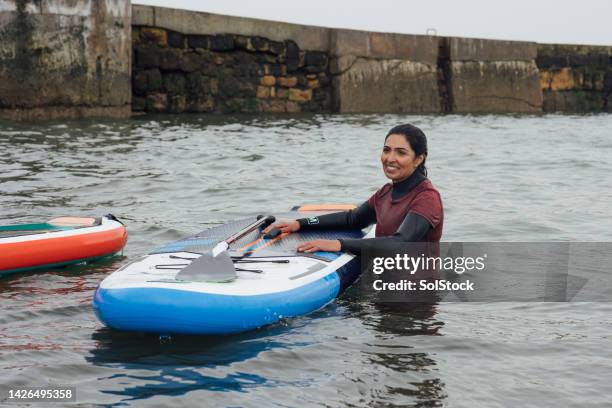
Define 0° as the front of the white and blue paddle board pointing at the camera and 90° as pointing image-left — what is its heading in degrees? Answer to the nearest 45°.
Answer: approximately 45°

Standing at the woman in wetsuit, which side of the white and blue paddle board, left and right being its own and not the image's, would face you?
back

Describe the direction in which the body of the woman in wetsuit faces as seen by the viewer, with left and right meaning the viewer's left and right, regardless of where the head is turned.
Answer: facing the viewer and to the left of the viewer

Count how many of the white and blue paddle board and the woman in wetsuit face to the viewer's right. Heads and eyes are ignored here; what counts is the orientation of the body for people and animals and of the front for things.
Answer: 0

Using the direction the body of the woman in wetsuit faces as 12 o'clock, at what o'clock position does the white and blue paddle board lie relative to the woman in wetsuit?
The white and blue paddle board is roughly at 12 o'clock from the woman in wetsuit.
